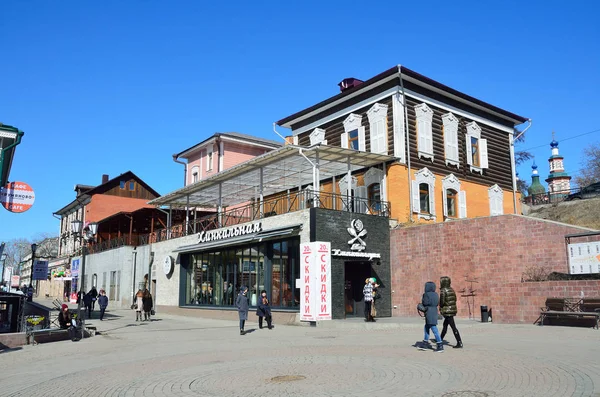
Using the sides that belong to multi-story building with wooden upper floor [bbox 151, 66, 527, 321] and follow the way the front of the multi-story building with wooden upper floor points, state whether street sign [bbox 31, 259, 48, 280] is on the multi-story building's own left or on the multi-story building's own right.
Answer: on the multi-story building's own right

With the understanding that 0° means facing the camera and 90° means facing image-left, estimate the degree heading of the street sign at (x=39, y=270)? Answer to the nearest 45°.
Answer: approximately 0°

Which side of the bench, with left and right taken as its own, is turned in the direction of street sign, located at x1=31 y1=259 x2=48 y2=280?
right

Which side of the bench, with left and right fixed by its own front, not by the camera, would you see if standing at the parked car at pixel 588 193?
back

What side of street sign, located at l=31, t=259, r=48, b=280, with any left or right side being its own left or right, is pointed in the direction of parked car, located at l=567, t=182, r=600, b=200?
left
